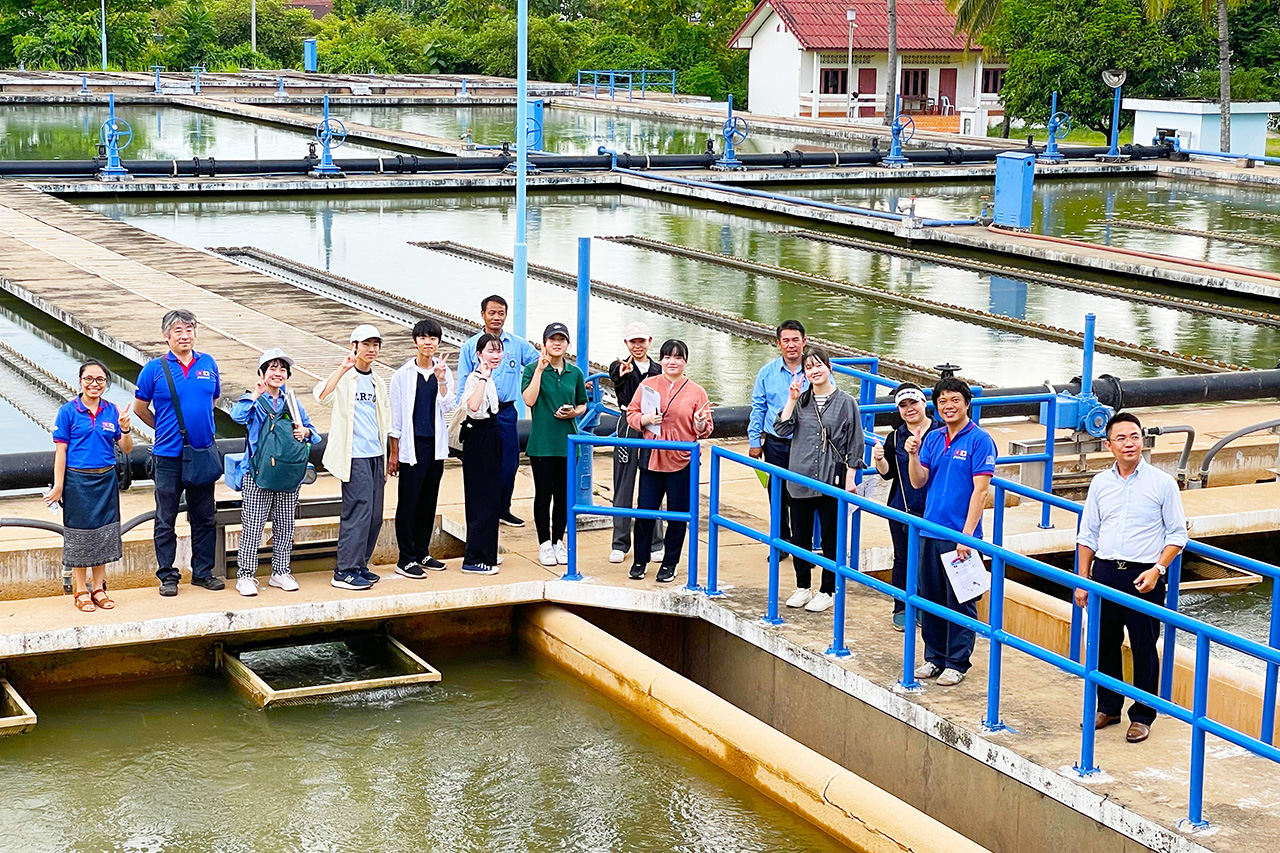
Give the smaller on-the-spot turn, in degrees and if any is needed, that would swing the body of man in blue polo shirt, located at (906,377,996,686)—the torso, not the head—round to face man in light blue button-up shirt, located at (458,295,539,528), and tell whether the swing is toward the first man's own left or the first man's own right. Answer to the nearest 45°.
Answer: approximately 90° to the first man's own right

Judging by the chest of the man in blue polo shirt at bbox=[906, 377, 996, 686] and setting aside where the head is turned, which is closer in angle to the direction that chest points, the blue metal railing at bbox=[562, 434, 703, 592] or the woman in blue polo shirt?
the woman in blue polo shirt

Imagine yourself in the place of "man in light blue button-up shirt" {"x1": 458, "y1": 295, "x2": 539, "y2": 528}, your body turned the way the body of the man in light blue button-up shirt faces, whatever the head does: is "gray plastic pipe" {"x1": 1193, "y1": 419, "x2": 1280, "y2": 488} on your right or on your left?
on your left

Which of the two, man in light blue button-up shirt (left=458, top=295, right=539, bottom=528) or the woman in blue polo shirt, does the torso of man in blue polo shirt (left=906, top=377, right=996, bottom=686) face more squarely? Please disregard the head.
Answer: the woman in blue polo shirt

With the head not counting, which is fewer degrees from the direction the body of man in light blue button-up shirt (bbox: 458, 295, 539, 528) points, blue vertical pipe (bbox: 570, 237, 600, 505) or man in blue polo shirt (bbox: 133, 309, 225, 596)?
the man in blue polo shirt

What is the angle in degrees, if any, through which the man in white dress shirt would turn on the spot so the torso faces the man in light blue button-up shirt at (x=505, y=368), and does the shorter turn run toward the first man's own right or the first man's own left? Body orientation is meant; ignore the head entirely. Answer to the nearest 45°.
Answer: approximately 135° to the first man's own right

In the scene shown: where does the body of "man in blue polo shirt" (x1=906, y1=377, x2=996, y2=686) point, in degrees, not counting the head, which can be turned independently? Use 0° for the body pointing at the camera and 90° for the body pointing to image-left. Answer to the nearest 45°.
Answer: approximately 45°

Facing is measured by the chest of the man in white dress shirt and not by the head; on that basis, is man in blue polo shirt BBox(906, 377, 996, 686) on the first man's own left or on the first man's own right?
on the first man's own right

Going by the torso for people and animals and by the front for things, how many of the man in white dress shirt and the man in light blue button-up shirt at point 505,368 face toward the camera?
2

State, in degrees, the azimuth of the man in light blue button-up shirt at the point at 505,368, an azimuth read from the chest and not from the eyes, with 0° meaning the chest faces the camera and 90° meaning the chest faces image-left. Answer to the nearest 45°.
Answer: approximately 0°

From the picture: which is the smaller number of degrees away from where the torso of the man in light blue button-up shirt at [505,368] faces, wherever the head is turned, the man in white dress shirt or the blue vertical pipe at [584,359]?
the man in white dress shirt

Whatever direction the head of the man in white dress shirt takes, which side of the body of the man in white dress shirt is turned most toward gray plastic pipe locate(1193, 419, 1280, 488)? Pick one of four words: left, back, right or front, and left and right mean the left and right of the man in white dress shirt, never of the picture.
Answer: back

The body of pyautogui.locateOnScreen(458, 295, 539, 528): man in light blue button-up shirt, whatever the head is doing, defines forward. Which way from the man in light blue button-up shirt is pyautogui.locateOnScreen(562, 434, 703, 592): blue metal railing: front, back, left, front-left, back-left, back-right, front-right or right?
front-left

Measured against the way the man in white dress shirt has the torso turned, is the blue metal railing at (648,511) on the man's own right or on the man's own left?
on the man's own right
